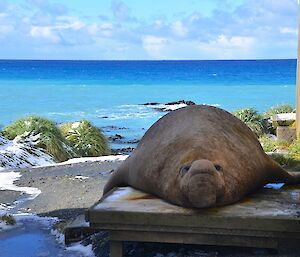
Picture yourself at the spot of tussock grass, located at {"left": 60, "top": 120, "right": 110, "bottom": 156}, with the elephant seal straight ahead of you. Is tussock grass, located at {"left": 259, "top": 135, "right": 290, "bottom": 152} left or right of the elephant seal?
left

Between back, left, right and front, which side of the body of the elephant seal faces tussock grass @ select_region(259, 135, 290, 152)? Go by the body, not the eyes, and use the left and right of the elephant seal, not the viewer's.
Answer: back

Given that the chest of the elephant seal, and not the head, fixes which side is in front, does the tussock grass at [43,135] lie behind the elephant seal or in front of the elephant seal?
behind

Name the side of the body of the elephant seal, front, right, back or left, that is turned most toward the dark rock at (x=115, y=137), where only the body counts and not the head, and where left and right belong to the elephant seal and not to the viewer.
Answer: back

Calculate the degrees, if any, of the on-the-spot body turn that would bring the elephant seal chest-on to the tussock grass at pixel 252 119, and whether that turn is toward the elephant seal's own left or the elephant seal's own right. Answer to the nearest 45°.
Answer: approximately 180°

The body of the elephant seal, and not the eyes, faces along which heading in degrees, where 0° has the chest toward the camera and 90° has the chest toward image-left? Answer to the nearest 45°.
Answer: approximately 0°
